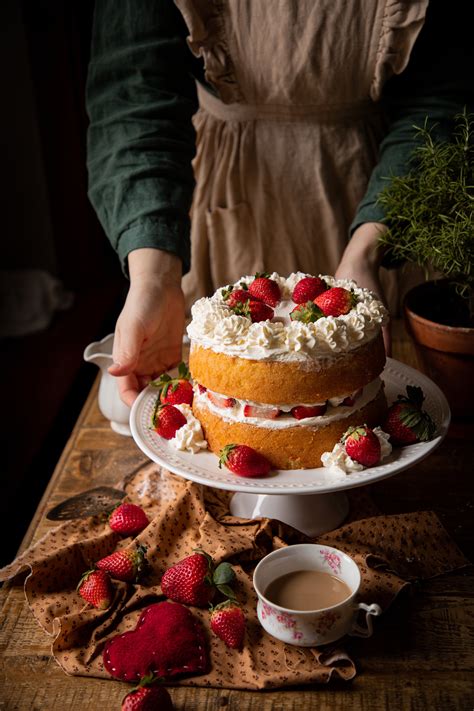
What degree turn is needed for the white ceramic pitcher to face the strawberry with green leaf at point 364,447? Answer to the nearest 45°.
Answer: approximately 135° to its left

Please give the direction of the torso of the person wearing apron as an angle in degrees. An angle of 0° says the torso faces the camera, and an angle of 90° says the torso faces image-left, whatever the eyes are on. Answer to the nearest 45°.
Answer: approximately 0°

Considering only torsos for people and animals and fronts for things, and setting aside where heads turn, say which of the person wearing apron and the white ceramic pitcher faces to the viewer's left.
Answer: the white ceramic pitcher

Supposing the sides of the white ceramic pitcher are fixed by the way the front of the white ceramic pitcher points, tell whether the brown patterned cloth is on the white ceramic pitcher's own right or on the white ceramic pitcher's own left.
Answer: on the white ceramic pitcher's own left

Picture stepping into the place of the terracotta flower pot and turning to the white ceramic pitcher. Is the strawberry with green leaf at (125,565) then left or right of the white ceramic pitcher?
left

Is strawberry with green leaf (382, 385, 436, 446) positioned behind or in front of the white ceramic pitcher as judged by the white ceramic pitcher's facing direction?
behind

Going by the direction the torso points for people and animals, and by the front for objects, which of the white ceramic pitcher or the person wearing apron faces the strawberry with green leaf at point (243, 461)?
the person wearing apron

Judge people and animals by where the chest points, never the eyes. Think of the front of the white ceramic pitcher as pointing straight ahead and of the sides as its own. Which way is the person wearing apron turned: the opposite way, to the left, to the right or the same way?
to the left

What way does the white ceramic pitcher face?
to the viewer's left
